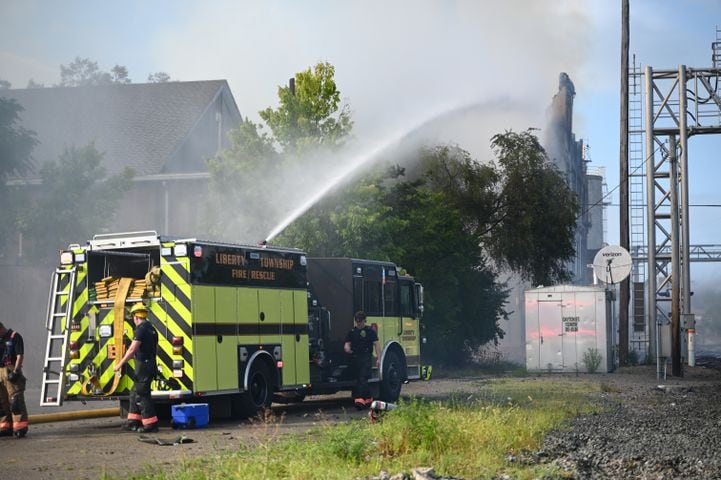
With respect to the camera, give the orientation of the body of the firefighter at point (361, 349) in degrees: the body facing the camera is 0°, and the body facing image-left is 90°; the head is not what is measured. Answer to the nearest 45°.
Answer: approximately 0°

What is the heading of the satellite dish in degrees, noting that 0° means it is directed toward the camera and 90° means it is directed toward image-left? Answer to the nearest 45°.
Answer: approximately 0°

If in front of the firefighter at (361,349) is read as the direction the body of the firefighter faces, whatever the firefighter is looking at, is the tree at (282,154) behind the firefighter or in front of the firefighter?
behind

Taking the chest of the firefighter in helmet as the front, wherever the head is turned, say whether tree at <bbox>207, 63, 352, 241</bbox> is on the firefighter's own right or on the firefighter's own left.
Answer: on the firefighter's own right

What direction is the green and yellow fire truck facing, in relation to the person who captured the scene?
facing away from the viewer and to the right of the viewer

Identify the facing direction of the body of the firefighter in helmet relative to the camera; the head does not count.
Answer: to the viewer's left

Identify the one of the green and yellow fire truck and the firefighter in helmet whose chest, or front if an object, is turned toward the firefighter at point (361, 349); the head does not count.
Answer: the green and yellow fire truck

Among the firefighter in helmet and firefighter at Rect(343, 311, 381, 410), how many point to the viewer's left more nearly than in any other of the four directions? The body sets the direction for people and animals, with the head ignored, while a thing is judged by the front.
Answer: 1

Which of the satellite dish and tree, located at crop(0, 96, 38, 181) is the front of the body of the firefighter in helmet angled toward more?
the tree

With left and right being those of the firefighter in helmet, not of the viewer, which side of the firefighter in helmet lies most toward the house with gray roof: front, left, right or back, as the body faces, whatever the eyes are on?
right

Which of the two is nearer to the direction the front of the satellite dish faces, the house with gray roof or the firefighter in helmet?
the firefighter in helmet

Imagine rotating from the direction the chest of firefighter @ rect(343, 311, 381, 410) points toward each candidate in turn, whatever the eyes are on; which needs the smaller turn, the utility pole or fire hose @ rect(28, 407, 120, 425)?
the fire hose
